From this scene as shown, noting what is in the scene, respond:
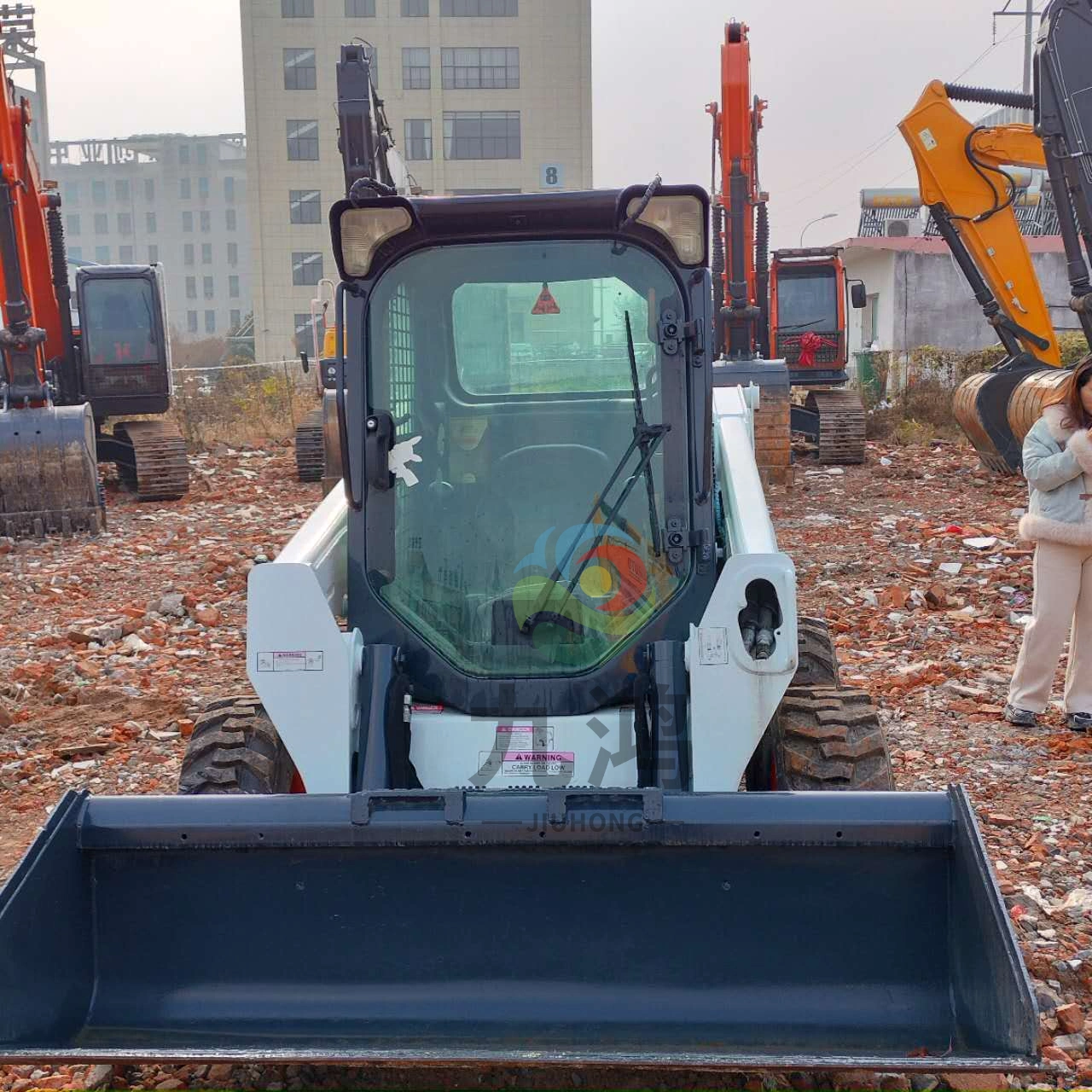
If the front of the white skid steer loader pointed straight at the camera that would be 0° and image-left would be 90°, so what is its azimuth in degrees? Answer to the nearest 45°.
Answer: approximately 0°

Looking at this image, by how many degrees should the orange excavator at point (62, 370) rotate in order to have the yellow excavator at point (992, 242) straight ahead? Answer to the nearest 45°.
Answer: approximately 90° to its left

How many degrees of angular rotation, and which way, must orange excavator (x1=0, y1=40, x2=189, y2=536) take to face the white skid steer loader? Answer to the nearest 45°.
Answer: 0° — it already faces it

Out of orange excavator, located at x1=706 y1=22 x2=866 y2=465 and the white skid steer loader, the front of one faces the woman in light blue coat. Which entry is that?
the orange excavator

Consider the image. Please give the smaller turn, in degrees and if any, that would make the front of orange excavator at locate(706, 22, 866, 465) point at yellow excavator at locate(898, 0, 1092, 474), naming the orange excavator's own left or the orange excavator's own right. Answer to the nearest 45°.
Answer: approximately 45° to the orange excavator's own left

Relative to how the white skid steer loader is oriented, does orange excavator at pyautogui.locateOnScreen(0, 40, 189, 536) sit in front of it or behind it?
behind

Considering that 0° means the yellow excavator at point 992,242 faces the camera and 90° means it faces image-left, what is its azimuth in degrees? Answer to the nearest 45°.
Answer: approximately 45°

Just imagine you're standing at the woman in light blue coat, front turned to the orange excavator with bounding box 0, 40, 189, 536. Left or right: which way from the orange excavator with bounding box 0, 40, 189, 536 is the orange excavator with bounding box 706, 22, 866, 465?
right

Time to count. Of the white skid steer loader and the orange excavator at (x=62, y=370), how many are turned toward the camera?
2

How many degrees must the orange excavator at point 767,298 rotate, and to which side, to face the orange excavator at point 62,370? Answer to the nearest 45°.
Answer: approximately 45° to its right
